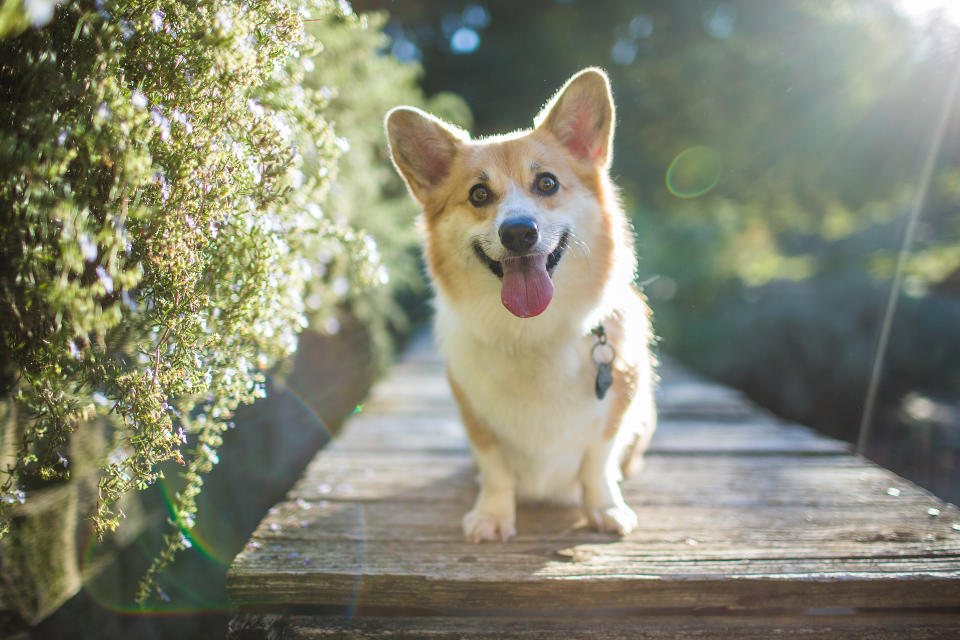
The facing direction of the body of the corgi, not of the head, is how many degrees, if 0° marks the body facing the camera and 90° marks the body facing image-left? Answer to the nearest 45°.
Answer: approximately 0°

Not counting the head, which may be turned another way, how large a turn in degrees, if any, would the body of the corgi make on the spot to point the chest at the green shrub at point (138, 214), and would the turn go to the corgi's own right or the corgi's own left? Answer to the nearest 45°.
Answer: approximately 45° to the corgi's own right
